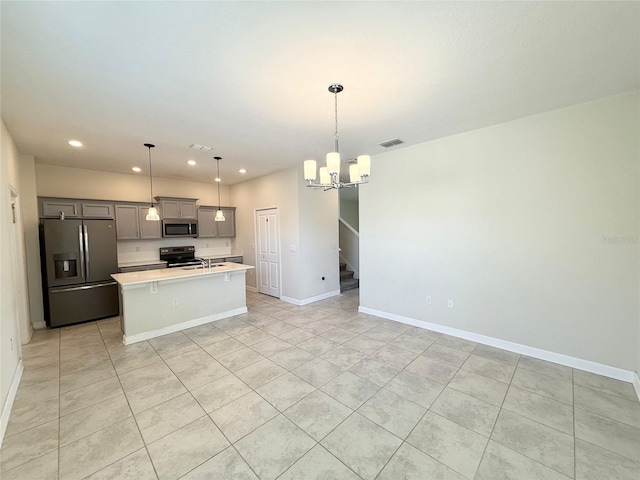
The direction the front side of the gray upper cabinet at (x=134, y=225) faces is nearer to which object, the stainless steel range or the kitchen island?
the kitchen island

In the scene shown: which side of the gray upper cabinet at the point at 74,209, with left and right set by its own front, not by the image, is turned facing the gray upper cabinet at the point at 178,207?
left

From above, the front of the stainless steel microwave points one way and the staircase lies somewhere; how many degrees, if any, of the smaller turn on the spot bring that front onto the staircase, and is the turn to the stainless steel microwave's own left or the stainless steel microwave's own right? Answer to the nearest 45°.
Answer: approximately 90° to the stainless steel microwave's own left

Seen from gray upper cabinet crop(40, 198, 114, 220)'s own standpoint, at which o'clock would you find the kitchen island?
The kitchen island is roughly at 11 o'clock from the gray upper cabinet.

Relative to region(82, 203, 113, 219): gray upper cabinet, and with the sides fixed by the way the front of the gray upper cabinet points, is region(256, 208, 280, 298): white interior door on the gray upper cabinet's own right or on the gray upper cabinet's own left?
on the gray upper cabinet's own left

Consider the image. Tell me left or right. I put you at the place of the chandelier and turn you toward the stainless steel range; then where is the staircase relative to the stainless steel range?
right

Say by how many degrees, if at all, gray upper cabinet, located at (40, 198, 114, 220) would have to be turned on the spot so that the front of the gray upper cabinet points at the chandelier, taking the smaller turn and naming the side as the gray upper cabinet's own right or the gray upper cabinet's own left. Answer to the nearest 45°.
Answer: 0° — it already faces it

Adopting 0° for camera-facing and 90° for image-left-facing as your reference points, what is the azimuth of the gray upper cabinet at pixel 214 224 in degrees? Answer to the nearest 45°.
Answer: approximately 0°
